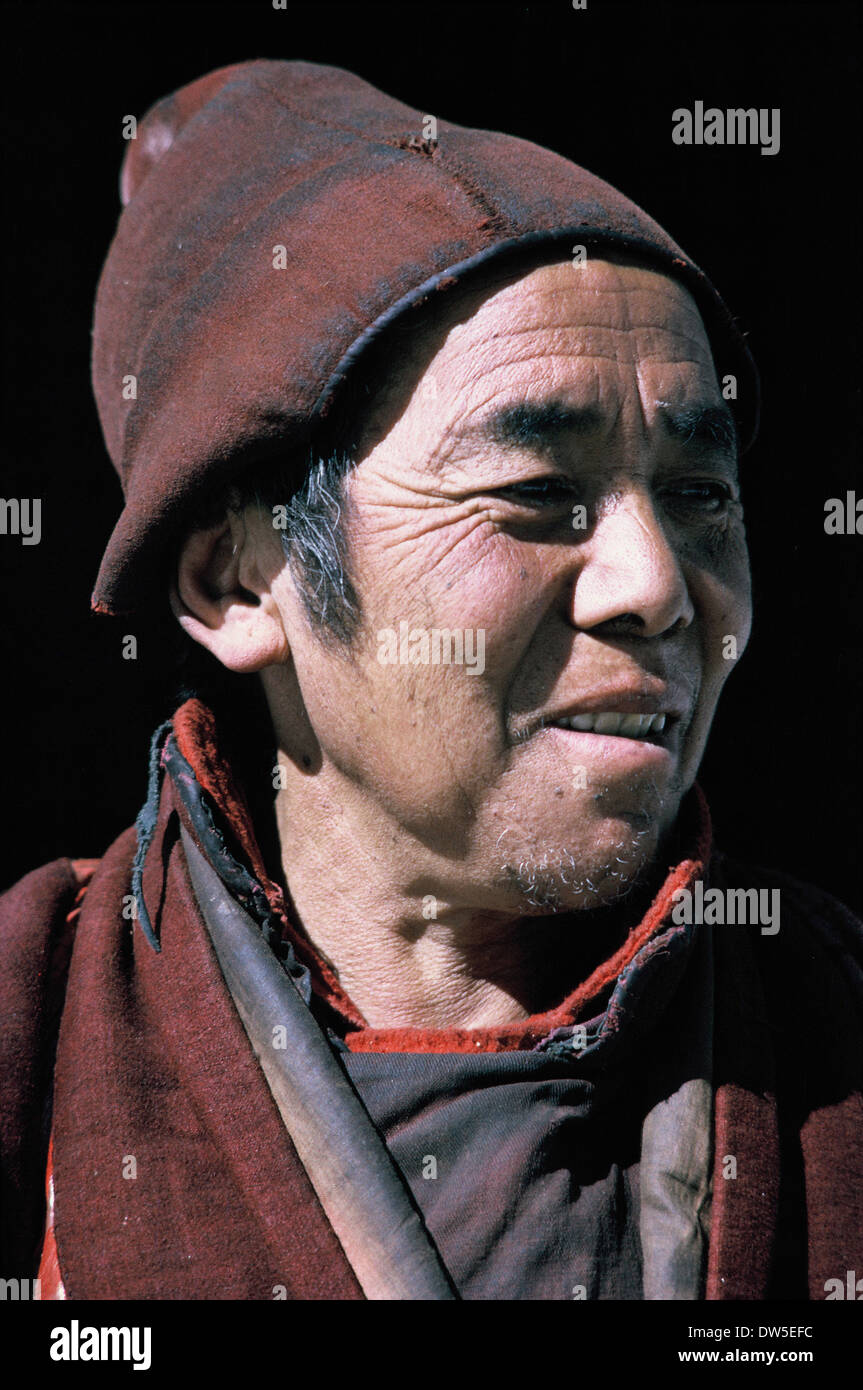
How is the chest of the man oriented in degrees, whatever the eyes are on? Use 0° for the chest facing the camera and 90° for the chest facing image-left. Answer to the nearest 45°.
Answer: approximately 315°
